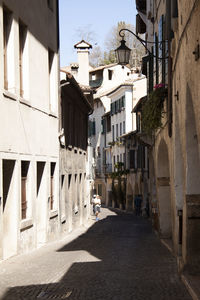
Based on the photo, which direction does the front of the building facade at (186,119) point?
to the viewer's left

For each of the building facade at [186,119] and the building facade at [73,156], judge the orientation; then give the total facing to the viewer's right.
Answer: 1

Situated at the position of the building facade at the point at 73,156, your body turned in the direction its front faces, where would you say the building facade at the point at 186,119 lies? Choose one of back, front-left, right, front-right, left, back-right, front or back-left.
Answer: right

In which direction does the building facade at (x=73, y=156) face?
to the viewer's right

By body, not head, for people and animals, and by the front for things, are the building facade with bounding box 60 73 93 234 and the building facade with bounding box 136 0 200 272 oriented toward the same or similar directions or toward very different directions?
very different directions

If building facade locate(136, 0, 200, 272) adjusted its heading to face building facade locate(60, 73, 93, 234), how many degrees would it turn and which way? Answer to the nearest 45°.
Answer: approximately 90° to its right

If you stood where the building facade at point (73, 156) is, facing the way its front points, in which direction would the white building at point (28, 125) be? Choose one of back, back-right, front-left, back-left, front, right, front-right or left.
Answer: right

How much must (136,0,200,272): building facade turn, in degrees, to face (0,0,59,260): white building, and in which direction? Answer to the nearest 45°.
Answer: approximately 45° to its right
